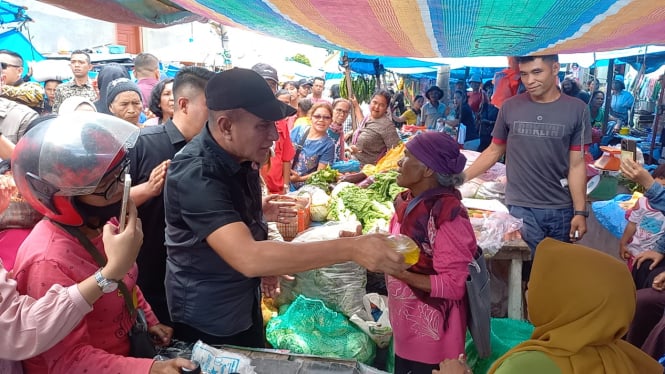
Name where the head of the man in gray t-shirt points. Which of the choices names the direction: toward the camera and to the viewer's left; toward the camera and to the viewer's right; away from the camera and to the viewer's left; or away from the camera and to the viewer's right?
toward the camera and to the viewer's left

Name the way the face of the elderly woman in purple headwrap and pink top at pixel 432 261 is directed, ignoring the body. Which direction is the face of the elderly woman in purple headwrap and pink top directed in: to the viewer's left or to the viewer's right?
to the viewer's left

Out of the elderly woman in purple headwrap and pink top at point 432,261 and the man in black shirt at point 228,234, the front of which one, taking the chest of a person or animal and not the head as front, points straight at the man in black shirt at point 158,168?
the elderly woman in purple headwrap and pink top

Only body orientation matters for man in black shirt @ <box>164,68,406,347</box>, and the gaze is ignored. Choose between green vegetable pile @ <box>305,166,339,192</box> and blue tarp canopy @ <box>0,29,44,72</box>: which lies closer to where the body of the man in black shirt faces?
the green vegetable pile

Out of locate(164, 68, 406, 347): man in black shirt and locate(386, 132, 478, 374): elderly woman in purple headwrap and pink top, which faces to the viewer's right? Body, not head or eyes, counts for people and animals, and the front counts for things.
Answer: the man in black shirt

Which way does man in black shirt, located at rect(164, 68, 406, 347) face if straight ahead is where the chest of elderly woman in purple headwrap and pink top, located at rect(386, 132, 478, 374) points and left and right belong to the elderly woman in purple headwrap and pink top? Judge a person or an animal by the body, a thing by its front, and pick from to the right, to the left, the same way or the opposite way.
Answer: the opposite way

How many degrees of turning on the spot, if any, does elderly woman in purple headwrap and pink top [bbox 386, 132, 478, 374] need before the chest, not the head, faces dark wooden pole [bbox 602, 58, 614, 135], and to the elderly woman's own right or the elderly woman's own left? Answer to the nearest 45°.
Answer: approximately 90° to the elderly woman's own right

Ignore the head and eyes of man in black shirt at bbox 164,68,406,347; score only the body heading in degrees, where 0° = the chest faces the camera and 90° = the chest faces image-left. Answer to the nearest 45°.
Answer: approximately 270°

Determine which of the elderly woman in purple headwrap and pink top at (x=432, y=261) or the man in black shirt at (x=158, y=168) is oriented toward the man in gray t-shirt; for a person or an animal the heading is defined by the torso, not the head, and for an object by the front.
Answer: the man in black shirt

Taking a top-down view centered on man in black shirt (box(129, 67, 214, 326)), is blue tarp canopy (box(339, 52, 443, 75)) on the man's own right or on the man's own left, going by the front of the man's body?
on the man's own left

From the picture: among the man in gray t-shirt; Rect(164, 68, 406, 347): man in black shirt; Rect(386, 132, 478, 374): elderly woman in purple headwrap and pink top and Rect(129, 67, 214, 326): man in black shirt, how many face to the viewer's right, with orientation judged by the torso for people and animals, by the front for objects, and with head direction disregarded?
2

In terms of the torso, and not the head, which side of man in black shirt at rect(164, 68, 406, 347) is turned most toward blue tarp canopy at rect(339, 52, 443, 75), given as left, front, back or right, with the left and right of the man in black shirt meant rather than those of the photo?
left

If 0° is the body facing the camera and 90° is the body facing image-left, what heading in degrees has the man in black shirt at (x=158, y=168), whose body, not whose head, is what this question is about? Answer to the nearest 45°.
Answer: approximately 270°
